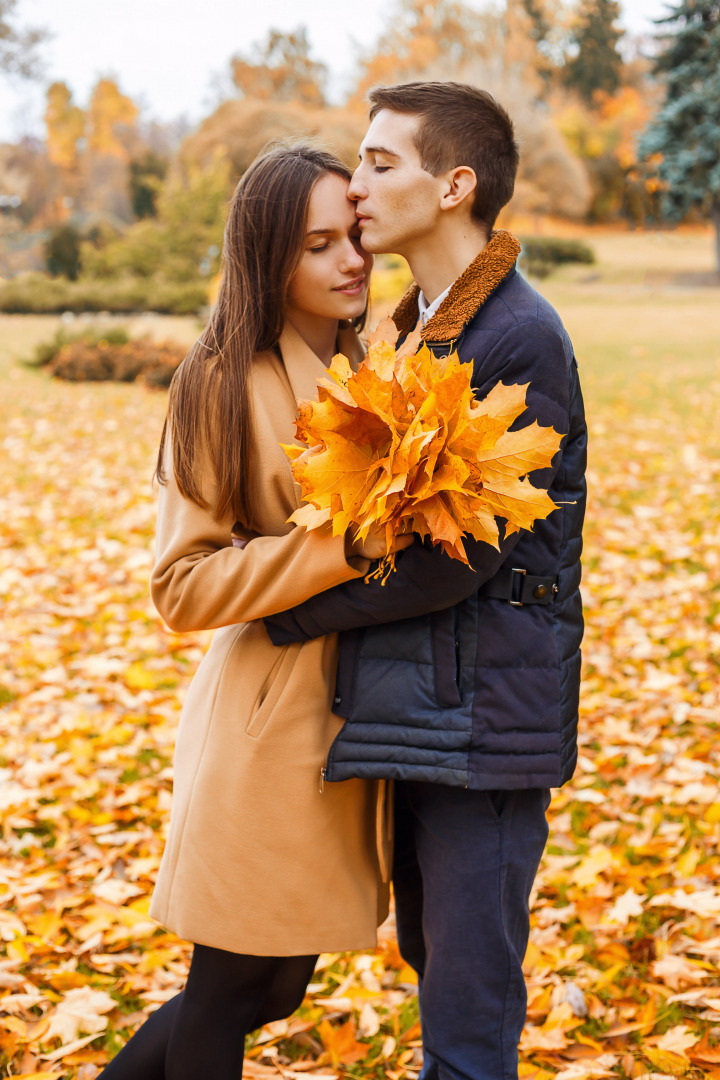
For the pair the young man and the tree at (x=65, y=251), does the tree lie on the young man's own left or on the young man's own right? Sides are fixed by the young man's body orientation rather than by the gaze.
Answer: on the young man's own right

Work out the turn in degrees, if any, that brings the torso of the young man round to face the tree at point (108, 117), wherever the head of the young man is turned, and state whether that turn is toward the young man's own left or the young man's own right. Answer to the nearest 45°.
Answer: approximately 90° to the young man's own right

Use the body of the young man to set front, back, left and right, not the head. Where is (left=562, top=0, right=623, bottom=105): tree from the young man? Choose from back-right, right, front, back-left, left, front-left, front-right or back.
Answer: right

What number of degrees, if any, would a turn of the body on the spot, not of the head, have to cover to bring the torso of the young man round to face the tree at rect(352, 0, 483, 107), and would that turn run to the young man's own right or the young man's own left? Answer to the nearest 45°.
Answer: approximately 90° to the young man's own right

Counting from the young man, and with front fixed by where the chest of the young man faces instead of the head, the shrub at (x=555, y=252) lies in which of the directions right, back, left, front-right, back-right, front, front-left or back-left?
right

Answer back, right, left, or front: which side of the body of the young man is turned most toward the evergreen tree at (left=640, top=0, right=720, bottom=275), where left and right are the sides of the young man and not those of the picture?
right

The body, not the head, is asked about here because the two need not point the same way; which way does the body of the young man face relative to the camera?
to the viewer's left

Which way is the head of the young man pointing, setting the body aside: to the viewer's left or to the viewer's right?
to the viewer's left
